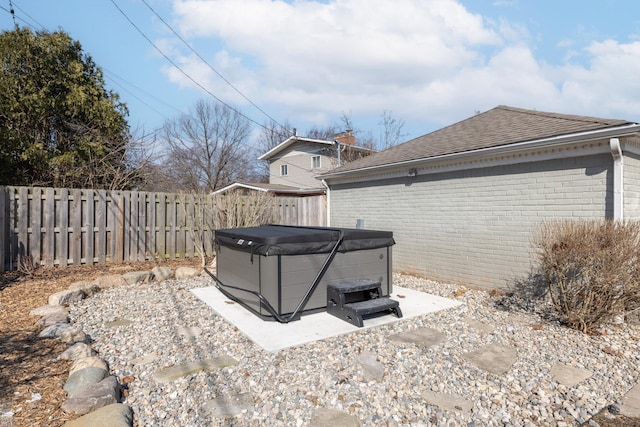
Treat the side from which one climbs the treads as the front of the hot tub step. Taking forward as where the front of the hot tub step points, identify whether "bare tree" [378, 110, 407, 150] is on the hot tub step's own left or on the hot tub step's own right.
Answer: on the hot tub step's own left

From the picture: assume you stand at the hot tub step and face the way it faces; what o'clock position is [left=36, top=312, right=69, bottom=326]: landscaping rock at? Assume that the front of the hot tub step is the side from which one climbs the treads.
The landscaping rock is roughly at 4 o'clock from the hot tub step.

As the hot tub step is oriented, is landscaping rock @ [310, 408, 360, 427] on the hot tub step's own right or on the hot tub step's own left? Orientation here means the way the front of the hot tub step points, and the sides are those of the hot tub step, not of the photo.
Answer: on the hot tub step's own right

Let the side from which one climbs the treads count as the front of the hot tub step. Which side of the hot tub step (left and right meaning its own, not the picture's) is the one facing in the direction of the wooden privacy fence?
back

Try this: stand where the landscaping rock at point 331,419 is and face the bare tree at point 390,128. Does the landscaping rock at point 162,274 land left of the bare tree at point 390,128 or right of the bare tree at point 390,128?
left

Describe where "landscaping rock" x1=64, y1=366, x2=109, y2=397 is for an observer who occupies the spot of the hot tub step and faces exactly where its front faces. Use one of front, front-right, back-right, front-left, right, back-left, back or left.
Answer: right

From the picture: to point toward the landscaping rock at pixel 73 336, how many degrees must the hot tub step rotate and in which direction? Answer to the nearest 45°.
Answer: approximately 135° to its right

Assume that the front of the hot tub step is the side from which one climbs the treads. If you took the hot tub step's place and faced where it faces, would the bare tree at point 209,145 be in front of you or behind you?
behind

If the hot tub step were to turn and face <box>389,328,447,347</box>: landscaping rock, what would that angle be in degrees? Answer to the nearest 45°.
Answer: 0° — it already faces it

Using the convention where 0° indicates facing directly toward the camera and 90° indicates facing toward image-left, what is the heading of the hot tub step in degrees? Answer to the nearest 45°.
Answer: approximately 315°

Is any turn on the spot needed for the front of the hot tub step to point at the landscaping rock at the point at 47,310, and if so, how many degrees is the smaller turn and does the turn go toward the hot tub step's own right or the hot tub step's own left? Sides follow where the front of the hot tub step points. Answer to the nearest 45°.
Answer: approximately 135° to the hot tub step's own right

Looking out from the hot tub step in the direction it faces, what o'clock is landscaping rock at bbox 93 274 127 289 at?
The landscaping rock is roughly at 5 o'clock from the hot tub step.

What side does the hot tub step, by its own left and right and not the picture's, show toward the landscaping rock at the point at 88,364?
right
